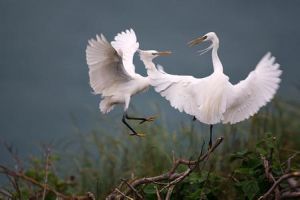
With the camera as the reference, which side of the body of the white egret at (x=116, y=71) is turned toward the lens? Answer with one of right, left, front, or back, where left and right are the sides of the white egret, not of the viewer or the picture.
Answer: right
